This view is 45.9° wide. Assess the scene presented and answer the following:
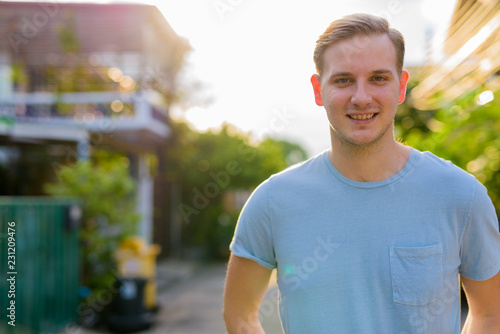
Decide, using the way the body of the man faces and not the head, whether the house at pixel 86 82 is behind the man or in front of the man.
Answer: behind

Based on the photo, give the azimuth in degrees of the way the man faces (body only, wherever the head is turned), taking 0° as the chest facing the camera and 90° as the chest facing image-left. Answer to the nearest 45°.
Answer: approximately 0°

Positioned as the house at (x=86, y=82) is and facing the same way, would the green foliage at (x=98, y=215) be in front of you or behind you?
in front

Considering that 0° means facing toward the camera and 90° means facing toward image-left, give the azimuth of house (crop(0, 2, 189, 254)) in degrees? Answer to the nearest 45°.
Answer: approximately 0°

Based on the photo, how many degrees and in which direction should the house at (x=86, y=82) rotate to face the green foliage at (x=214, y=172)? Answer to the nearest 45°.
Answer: approximately 135° to its left

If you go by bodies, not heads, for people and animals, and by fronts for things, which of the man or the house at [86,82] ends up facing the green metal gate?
the house

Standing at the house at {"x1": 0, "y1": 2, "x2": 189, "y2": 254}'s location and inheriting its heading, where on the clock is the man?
The man is roughly at 12 o'clock from the house.

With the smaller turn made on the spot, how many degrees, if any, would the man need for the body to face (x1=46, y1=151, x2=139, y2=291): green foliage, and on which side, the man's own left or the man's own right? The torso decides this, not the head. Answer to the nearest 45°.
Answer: approximately 135° to the man's own right
